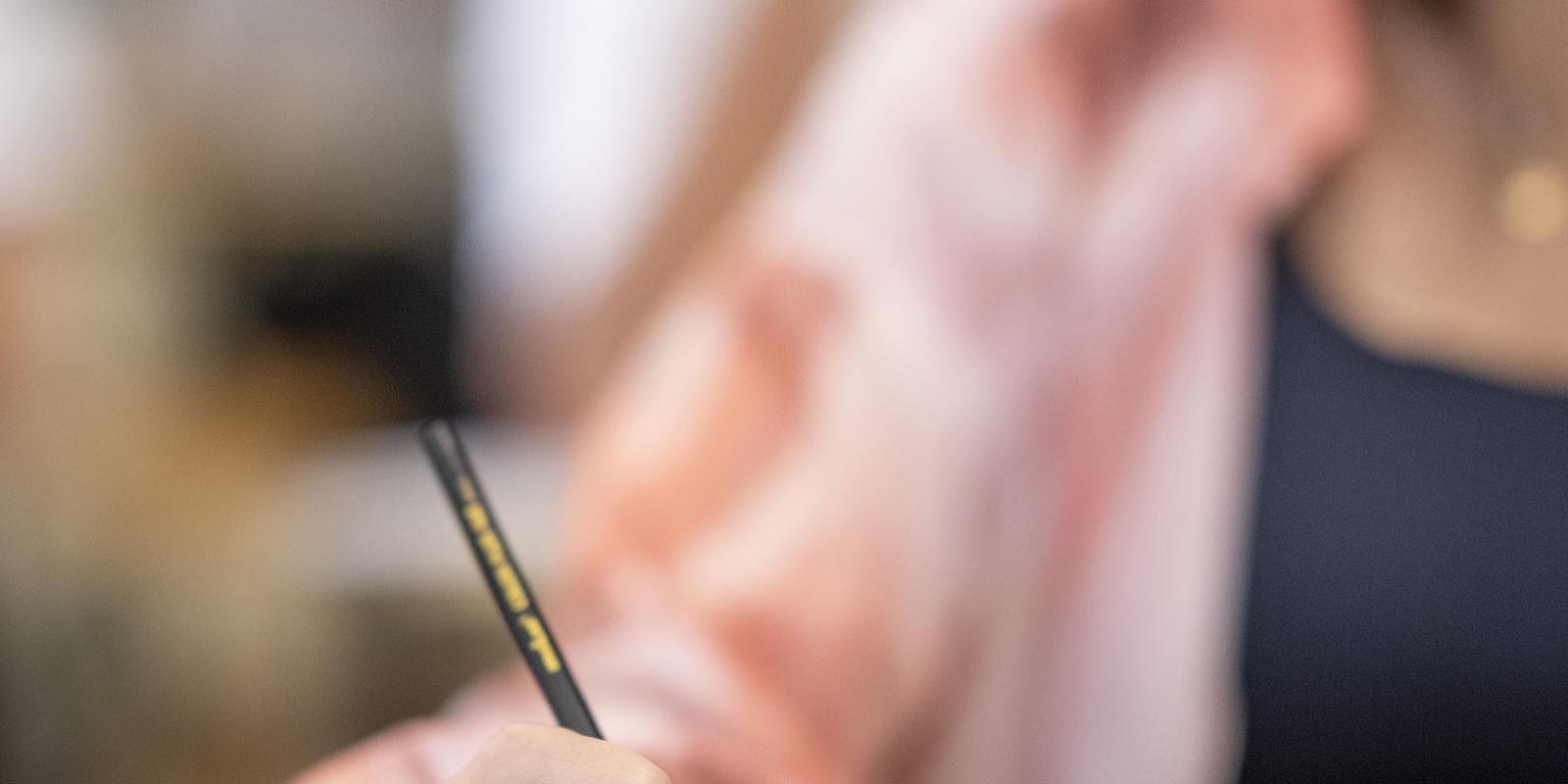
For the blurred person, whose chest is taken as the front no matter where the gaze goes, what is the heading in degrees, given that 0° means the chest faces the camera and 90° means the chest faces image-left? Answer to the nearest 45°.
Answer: approximately 0°
